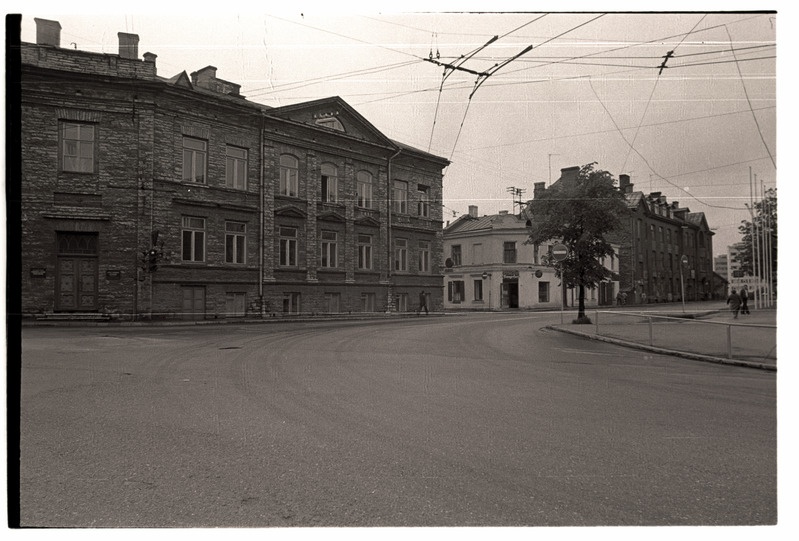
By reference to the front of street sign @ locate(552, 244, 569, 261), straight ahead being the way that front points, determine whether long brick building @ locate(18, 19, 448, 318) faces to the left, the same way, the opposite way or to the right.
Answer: to the left

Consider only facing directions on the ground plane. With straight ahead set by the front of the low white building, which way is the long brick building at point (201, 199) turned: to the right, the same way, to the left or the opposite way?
to the left

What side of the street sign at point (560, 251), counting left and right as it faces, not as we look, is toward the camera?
front

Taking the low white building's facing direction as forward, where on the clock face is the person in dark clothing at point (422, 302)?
The person in dark clothing is roughly at 2 o'clock from the low white building.

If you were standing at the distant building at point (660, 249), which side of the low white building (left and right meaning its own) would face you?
left

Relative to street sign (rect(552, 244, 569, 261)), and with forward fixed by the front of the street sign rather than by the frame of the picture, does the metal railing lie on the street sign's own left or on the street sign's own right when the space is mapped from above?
on the street sign's own left

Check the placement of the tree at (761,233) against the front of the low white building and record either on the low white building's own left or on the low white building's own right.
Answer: on the low white building's own left

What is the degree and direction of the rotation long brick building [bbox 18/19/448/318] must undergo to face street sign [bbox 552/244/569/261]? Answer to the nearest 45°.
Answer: approximately 45° to its left

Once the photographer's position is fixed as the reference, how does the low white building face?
facing the viewer

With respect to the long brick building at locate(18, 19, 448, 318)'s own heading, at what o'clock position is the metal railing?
The metal railing is roughly at 10 o'clock from the long brick building.
